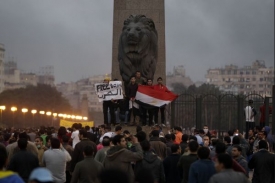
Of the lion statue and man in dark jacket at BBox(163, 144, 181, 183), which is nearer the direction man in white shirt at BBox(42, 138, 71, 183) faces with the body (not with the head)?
the lion statue

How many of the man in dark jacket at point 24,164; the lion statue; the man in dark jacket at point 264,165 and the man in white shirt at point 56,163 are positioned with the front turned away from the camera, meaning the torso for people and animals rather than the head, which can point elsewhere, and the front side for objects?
3

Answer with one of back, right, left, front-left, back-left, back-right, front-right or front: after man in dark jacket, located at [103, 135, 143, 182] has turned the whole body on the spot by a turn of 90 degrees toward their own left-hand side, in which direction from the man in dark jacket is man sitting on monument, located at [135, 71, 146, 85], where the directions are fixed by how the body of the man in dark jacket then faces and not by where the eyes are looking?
front-right

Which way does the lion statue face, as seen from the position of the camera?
facing the viewer and to the left of the viewer

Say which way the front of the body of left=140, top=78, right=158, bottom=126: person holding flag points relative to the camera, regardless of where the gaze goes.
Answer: toward the camera

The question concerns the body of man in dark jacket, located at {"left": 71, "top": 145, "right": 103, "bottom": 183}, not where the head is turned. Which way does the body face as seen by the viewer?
away from the camera

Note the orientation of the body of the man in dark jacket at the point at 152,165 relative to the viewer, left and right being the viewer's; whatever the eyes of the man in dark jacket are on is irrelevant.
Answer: facing away from the viewer and to the left of the viewer

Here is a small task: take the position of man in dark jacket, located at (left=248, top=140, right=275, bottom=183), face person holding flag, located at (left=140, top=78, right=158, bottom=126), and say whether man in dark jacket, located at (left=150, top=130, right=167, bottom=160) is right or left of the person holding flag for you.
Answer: left

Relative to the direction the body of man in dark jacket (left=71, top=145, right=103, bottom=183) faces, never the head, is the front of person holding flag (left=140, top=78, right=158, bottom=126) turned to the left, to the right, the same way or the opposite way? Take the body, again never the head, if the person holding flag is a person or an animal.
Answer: the opposite way

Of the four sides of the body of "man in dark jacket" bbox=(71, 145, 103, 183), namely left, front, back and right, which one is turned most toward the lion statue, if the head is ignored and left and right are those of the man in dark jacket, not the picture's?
front

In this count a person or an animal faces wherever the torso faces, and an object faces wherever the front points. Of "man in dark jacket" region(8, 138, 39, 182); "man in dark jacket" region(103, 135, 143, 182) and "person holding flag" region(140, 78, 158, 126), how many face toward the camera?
1

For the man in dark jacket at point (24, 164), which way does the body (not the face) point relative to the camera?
away from the camera

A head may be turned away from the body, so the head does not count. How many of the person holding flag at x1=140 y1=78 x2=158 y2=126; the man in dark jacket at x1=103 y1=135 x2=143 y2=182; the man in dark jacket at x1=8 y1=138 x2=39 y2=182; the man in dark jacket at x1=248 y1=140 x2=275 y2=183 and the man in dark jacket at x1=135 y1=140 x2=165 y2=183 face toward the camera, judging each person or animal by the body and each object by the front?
1

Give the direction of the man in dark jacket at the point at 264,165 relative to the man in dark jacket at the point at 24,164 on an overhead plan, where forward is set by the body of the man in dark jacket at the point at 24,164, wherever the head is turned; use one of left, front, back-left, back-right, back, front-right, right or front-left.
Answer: right

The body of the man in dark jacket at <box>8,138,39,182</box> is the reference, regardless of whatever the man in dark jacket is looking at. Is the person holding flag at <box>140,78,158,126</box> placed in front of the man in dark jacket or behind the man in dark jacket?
in front

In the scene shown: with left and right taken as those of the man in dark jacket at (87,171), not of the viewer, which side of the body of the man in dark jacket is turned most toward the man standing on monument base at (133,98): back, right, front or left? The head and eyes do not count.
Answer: front

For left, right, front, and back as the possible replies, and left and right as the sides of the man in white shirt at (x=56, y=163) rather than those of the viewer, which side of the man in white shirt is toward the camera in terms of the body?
back
